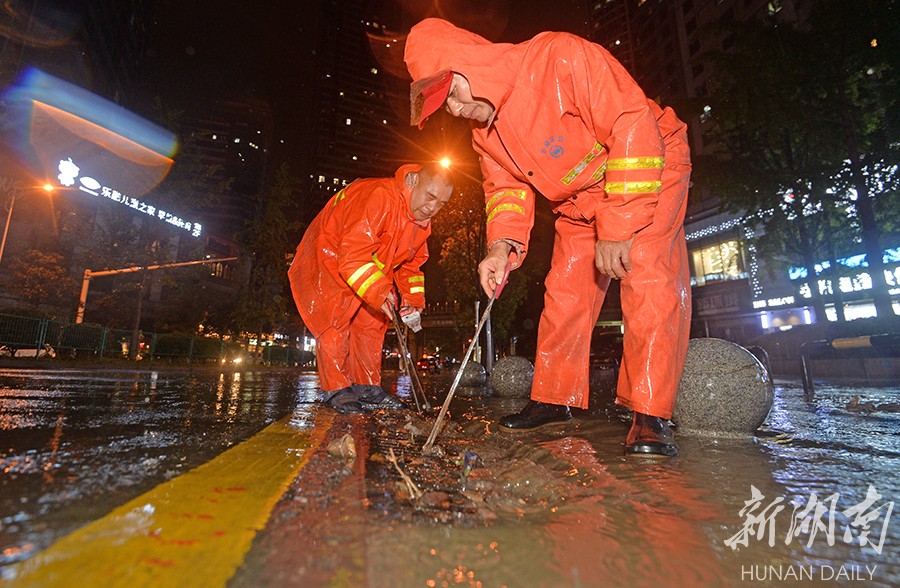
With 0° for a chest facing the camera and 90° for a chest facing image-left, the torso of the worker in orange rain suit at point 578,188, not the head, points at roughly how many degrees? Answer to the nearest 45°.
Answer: approximately 45°

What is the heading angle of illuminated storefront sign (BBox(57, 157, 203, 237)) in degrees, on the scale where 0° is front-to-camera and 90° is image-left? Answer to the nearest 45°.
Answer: approximately 315°

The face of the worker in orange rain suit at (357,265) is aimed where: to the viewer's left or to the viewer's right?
to the viewer's right

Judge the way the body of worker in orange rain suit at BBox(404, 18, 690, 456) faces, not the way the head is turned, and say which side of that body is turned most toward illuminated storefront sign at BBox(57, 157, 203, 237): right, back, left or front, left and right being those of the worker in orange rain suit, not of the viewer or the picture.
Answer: right

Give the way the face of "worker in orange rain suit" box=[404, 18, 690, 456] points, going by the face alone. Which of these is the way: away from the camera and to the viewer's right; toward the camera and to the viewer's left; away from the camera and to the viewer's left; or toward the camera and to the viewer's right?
toward the camera and to the viewer's left

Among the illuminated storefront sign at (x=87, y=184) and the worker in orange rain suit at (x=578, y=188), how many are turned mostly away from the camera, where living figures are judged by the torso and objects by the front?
0

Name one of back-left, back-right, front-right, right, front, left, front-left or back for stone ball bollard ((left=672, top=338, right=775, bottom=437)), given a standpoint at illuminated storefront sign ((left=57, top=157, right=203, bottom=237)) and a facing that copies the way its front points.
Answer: front-right

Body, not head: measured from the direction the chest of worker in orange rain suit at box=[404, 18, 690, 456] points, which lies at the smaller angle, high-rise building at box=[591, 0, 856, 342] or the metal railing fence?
the metal railing fence

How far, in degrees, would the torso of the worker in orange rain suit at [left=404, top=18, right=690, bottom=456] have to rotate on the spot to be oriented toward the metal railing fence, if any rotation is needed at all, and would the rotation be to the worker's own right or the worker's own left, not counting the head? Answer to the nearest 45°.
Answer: approximately 90° to the worker's own right

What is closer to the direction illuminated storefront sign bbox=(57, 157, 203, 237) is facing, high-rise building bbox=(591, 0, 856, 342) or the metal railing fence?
the high-rise building

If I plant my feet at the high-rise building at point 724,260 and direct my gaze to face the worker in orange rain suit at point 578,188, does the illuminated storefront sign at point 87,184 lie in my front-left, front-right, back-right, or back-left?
front-right

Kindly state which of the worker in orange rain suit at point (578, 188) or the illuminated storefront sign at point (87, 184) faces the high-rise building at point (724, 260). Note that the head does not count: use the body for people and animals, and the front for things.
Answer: the illuminated storefront sign

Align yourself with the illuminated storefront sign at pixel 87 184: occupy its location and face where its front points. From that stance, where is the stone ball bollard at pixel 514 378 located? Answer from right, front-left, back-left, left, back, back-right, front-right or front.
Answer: front-right

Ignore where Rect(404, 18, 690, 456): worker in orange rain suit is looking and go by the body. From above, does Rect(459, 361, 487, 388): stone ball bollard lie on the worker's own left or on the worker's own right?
on the worker's own right
